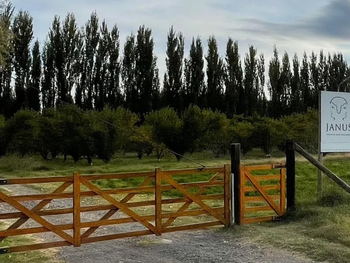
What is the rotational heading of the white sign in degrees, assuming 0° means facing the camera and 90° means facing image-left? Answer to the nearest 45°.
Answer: approximately 0°

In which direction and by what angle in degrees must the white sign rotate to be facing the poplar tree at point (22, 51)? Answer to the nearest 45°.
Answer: approximately 135° to its right

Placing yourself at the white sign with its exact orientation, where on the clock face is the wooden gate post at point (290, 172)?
The wooden gate post is roughly at 1 o'clock from the white sign.

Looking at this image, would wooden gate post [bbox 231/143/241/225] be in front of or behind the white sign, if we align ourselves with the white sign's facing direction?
in front

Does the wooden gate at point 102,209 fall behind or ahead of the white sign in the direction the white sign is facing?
ahead

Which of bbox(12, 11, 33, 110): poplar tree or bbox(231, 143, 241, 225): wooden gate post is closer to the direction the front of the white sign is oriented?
the wooden gate post
